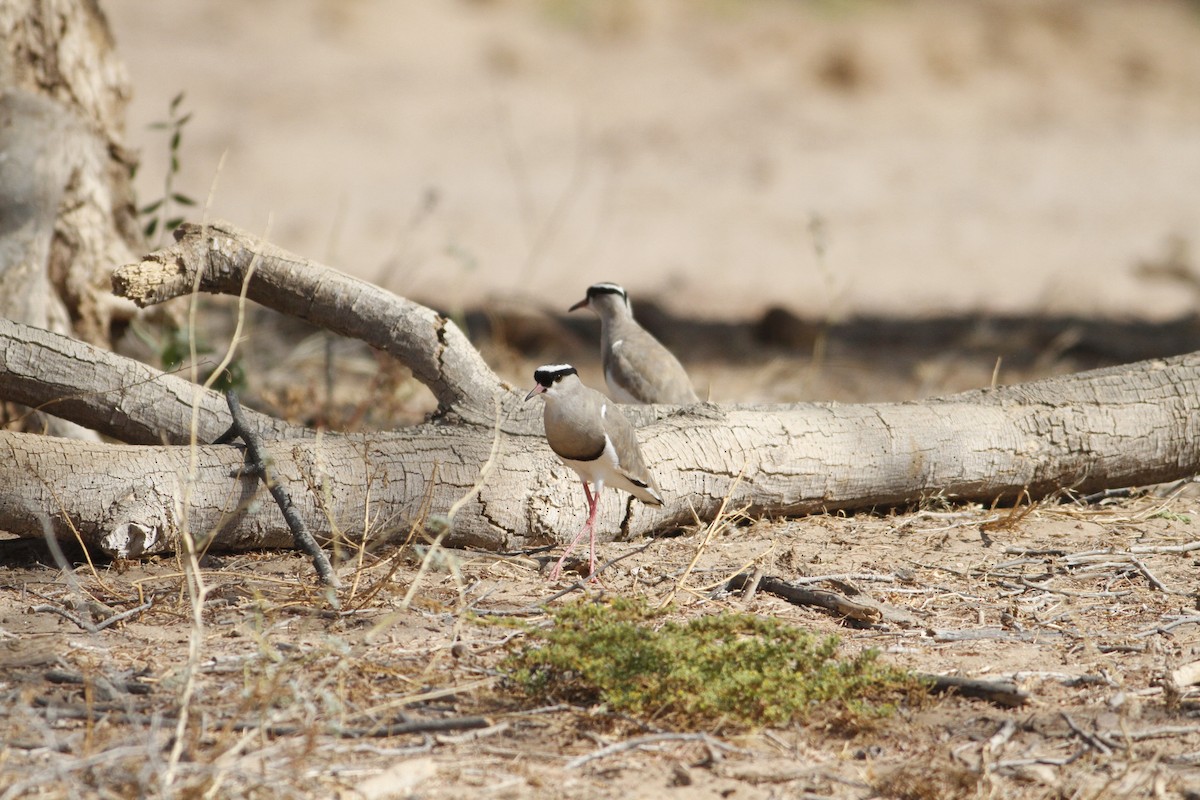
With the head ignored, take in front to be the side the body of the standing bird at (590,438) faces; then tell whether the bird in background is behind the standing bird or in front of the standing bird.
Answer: behind

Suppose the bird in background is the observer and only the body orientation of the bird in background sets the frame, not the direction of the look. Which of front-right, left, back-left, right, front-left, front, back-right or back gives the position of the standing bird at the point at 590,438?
left

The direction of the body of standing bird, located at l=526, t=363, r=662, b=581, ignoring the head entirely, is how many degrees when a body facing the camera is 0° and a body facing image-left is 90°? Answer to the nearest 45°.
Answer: approximately 45°

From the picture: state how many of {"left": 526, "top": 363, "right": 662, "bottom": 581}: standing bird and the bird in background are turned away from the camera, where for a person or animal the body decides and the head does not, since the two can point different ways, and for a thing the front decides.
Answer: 0

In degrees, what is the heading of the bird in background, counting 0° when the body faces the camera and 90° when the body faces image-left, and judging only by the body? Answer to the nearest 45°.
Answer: approximately 90°

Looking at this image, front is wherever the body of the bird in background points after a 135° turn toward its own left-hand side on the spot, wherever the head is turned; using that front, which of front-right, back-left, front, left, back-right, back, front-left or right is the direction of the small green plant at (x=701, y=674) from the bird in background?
front-right

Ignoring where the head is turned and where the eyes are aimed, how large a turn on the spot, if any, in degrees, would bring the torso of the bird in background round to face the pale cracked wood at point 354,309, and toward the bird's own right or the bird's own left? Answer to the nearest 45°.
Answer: approximately 45° to the bird's own left

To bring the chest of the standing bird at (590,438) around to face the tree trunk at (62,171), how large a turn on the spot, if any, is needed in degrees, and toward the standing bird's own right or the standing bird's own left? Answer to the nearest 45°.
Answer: approximately 90° to the standing bird's own right
